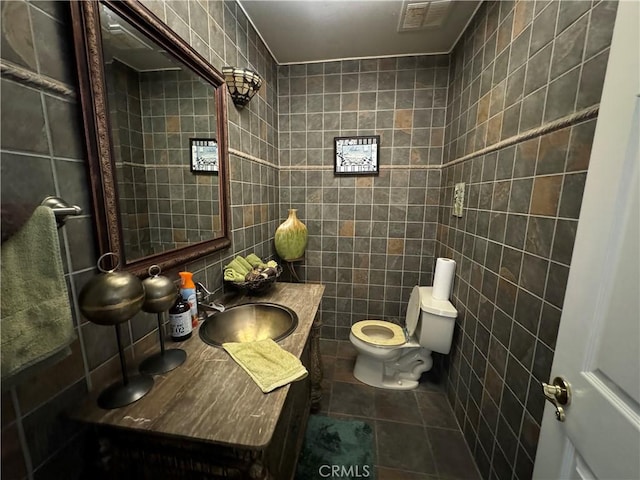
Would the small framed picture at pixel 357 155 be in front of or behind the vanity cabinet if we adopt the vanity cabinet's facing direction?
in front

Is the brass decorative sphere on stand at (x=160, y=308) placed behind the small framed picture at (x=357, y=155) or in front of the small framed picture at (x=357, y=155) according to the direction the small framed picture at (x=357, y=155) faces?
in front

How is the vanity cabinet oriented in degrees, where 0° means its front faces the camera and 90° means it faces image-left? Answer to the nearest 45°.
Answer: approximately 270°

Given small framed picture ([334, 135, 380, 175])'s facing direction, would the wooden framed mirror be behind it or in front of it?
in front

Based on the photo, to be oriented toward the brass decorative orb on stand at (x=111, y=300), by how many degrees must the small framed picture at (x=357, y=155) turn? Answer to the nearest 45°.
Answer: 0° — it already faces it

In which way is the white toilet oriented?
to the viewer's left

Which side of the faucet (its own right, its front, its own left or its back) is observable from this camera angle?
right
